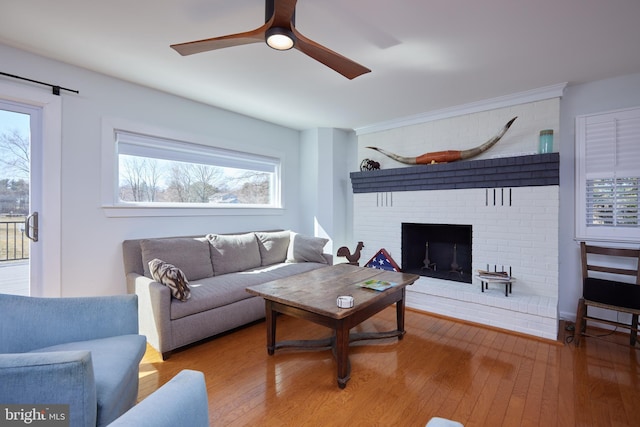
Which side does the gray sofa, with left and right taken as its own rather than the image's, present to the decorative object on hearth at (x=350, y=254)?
left

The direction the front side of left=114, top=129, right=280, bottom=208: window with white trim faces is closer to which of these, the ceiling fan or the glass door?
the ceiling fan

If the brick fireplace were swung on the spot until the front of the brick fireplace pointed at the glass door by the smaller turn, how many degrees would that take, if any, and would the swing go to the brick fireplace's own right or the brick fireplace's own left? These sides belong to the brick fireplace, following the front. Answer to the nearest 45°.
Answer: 0° — it already faces it

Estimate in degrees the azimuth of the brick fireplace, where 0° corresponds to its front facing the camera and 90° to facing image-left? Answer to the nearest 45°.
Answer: approximately 45°

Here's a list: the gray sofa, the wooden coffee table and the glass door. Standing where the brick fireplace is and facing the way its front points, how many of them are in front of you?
3

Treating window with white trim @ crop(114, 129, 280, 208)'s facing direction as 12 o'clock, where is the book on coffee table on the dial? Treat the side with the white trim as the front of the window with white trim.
The book on coffee table is roughly at 12 o'clock from the window with white trim.

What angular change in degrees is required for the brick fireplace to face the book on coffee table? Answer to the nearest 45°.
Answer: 0° — it already faces it

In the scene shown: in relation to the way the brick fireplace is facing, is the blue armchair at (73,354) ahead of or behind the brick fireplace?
ahead

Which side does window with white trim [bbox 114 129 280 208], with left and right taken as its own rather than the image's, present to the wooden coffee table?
front

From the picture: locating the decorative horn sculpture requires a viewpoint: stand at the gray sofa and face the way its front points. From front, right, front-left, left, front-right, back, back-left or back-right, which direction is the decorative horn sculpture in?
front-left

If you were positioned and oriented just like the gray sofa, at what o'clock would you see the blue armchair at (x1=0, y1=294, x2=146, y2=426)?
The blue armchair is roughly at 2 o'clock from the gray sofa.
